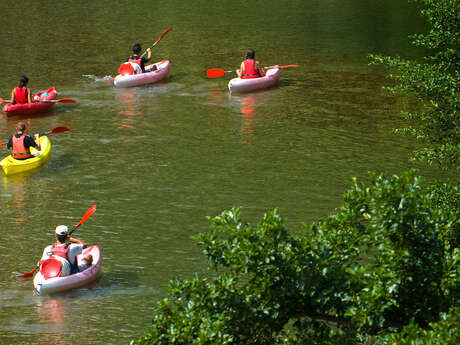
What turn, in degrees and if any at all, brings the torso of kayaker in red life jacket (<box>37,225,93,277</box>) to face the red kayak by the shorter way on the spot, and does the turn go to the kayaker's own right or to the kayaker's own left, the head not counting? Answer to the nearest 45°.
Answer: approximately 45° to the kayaker's own left

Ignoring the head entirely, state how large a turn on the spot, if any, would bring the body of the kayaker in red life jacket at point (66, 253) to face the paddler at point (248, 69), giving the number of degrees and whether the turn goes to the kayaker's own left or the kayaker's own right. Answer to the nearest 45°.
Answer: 0° — they already face them

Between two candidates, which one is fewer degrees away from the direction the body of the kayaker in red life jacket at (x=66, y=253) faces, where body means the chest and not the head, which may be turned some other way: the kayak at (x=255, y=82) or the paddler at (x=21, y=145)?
the kayak

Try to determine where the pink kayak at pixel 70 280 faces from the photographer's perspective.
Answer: facing away from the viewer and to the right of the viewer

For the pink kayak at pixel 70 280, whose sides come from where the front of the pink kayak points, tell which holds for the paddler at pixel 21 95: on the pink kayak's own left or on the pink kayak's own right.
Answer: on the pink kayak's own left

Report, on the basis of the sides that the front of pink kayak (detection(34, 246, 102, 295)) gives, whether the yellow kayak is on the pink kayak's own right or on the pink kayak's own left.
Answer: on the pink kayak's own left

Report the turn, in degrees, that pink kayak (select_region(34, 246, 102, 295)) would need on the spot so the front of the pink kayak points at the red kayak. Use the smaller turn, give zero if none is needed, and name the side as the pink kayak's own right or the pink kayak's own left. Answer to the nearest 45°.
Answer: approximately 45° to the pink kayak's own left

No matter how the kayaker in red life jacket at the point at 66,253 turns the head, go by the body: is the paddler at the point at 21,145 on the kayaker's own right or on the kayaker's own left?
on the kayaker's own left

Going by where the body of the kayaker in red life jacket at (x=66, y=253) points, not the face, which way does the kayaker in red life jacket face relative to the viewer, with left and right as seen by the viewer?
facing away from the viewer and to the right of the viewer

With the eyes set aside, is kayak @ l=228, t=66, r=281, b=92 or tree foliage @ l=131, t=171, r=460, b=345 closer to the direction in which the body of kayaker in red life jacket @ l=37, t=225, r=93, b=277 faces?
the kayak

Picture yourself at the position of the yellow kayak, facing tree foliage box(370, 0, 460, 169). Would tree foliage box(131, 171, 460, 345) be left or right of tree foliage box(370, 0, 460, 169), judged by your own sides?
right
